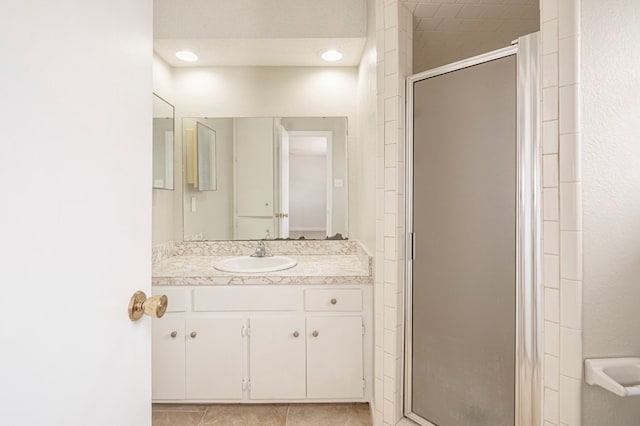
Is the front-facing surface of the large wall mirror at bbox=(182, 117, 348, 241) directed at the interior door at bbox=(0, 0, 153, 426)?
yes

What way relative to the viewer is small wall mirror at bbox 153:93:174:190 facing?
to the viewer's right

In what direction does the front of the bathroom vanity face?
toward the camera

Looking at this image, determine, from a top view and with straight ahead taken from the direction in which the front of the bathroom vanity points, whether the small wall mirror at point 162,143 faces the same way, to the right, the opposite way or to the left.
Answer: to the left

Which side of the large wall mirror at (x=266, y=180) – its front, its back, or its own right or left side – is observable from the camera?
front

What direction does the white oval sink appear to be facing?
toward the camera

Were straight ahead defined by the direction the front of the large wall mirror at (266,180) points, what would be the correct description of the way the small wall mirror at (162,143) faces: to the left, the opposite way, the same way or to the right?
to the left
